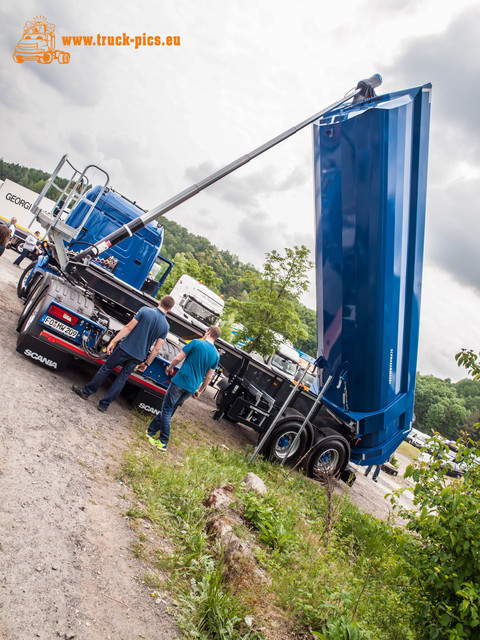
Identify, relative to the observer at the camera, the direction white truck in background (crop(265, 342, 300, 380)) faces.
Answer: facing the viewer

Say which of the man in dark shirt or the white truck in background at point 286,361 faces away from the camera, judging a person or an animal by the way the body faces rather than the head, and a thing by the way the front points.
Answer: the man in dark shirt

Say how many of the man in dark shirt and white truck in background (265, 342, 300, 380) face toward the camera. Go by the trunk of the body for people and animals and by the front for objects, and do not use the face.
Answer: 1

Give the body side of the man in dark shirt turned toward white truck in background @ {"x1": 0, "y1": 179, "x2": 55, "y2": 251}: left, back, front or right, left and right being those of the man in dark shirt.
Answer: front

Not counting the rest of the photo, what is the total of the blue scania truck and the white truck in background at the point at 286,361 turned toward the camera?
1

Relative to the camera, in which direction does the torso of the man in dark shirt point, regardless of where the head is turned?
away from the camera
